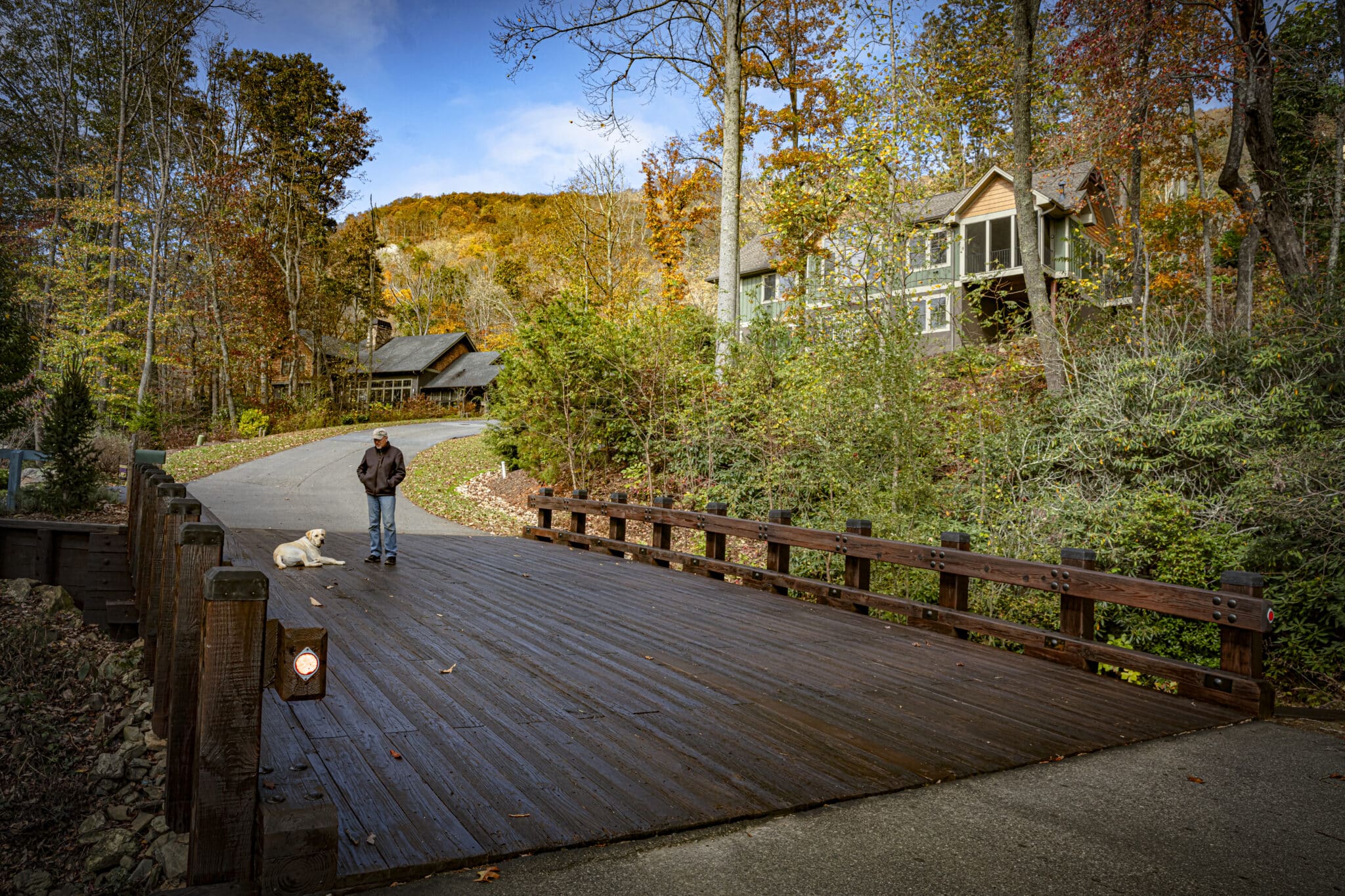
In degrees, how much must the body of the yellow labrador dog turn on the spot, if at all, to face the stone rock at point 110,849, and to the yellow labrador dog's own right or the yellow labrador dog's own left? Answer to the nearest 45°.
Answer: approximately 90° to the yellow labrador dog's own right

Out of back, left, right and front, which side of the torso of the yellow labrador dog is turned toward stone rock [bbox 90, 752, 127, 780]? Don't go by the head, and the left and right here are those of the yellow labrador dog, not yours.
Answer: right

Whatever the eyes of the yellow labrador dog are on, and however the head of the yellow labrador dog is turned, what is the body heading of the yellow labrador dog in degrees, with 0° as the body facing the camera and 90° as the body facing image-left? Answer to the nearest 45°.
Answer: approximately 270°

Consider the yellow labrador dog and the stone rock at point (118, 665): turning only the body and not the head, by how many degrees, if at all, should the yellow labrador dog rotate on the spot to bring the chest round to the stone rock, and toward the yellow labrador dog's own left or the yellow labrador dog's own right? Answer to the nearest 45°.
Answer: approximately 180°

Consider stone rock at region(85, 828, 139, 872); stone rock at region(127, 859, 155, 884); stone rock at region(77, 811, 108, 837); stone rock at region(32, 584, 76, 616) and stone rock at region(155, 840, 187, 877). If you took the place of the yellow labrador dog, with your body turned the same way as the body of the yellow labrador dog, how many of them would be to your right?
4

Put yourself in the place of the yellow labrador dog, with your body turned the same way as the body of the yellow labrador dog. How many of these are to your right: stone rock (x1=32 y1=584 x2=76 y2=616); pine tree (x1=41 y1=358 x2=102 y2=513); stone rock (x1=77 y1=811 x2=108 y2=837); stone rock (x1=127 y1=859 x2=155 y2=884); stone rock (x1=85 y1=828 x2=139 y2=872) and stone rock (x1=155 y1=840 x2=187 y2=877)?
4

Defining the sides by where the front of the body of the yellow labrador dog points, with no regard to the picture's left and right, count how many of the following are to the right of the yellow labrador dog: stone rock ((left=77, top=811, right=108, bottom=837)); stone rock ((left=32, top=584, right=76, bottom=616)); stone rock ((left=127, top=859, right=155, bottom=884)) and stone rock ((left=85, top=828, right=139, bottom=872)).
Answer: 3

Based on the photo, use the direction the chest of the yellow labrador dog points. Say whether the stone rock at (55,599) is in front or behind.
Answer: behind

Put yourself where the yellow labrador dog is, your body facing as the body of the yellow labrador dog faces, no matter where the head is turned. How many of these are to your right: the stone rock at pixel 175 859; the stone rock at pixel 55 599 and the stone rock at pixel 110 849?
2

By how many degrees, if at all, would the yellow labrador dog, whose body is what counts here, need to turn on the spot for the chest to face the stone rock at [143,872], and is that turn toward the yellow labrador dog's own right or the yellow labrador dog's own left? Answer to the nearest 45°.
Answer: approximately 90° to the yellow labrador dog's own right

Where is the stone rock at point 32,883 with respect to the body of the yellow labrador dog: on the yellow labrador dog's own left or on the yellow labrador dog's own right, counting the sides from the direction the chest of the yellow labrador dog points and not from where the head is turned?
on the yellow labrador dog's own right

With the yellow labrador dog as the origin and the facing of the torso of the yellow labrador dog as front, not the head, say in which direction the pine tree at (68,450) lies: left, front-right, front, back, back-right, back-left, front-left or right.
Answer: back-left

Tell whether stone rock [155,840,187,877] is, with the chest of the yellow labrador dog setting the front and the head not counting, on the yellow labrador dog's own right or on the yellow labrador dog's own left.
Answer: on the yellow labrador dog's own right

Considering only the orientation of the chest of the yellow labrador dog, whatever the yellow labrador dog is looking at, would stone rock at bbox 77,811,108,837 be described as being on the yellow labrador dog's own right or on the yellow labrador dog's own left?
on the yellow labrador dog's own right
